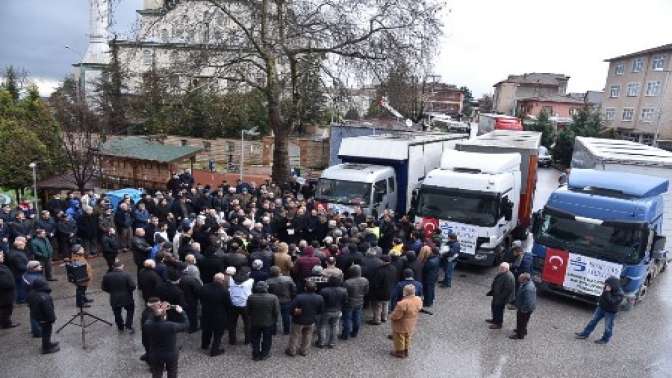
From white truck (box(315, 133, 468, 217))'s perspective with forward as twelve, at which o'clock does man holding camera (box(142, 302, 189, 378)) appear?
The man holding camera is roughly at 11 o'clock from the white truck.

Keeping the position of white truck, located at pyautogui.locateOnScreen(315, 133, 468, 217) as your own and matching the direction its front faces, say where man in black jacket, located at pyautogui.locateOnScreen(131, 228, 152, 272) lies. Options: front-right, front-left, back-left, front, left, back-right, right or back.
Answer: front

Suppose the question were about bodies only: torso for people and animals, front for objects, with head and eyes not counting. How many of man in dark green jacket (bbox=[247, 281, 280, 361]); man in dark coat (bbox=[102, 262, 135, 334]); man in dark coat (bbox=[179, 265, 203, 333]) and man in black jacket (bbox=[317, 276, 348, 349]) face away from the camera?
4

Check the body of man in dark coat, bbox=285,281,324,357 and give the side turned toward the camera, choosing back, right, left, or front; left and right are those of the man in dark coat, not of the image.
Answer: back

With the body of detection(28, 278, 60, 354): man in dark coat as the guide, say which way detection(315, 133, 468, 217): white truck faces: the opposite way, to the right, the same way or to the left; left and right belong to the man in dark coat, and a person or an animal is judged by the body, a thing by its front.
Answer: the opposite way

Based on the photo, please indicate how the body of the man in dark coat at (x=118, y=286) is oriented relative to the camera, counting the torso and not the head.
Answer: away from the camera

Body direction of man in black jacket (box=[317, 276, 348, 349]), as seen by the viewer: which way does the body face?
away from the camera

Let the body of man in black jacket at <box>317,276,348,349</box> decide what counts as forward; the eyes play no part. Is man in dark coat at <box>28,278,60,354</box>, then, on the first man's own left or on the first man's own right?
on the first man's own left

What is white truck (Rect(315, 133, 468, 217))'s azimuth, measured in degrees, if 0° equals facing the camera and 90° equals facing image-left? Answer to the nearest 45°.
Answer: approximately 45°

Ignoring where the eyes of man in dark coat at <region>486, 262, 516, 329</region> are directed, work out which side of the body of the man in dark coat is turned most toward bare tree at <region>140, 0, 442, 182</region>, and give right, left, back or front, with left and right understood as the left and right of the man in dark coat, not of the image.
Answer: front

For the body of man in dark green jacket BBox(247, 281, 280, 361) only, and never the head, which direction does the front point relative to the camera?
away from the camera

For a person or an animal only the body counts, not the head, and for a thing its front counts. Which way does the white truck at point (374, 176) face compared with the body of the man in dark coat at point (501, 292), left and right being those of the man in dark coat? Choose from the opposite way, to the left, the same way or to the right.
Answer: to the left

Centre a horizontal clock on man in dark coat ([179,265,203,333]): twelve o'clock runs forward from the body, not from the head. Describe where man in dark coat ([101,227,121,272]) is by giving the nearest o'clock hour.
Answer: man in dark coat ([101,227,121,272]) is roughly at 11 o'clock from man in dark coat ([179,265,203,333]).

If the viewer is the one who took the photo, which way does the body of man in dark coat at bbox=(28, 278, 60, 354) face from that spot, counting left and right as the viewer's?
facing to the right of the viewer
